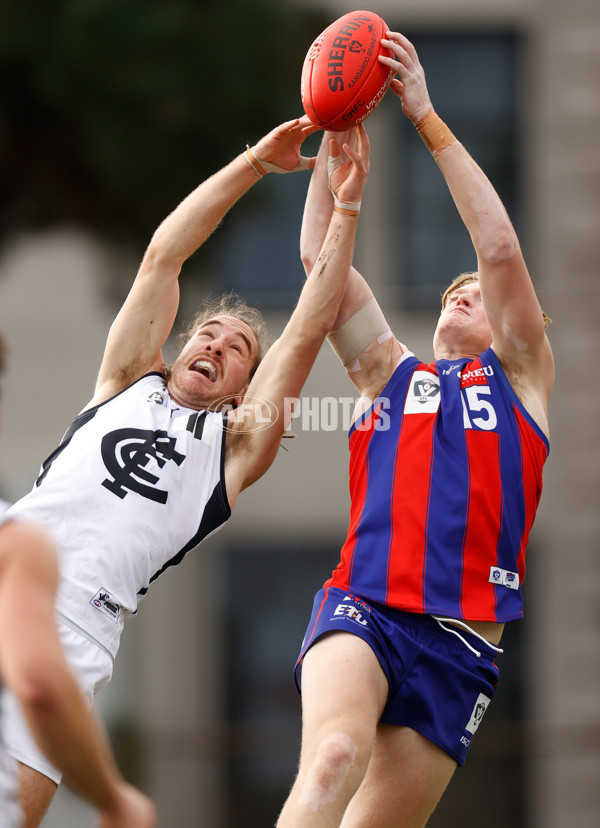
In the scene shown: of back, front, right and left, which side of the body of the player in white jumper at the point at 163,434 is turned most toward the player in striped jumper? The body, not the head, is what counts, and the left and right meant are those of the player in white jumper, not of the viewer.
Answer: left

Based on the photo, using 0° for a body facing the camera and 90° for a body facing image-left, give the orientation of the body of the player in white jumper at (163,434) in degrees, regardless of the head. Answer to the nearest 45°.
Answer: approximately 0°
